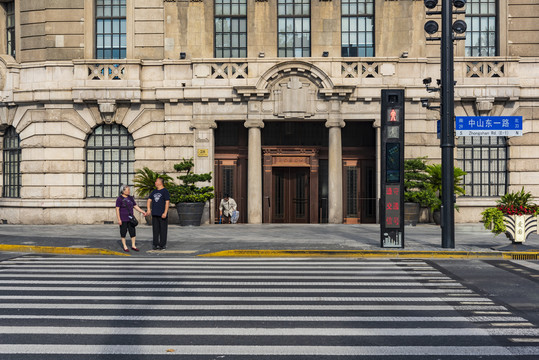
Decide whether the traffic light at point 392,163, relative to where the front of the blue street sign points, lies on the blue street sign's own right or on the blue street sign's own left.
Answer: on the blue street sign's own right

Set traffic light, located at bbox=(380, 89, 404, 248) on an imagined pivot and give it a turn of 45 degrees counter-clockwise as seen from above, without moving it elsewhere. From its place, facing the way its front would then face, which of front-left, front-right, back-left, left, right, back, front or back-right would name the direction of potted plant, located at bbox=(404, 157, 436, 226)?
back-left

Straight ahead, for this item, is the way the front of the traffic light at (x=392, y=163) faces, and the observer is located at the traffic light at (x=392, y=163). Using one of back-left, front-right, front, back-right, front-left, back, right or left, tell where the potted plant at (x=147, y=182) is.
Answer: back-right

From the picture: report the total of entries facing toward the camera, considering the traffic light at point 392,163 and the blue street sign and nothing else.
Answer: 2

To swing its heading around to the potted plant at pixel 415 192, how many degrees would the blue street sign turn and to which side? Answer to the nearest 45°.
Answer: approximately 180°

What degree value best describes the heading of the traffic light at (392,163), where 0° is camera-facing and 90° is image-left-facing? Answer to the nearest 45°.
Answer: approximately 0°

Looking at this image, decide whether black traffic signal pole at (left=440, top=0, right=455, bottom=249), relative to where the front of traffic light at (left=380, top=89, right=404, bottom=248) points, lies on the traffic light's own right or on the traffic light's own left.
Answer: on the traffic light's own left

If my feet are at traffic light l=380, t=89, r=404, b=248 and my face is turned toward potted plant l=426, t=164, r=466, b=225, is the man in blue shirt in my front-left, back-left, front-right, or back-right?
back-left

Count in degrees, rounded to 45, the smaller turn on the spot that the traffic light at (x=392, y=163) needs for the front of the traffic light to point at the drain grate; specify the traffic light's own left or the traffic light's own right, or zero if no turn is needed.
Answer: approximately 90° to the traffic light's own left
